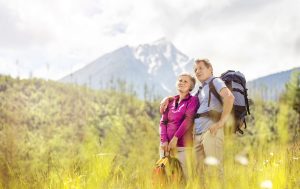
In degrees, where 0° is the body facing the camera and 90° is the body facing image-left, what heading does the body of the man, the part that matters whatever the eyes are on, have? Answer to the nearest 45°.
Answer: approximately 45°

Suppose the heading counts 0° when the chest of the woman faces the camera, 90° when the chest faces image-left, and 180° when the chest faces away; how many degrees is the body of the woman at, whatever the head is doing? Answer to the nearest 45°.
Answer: approximately 45°
